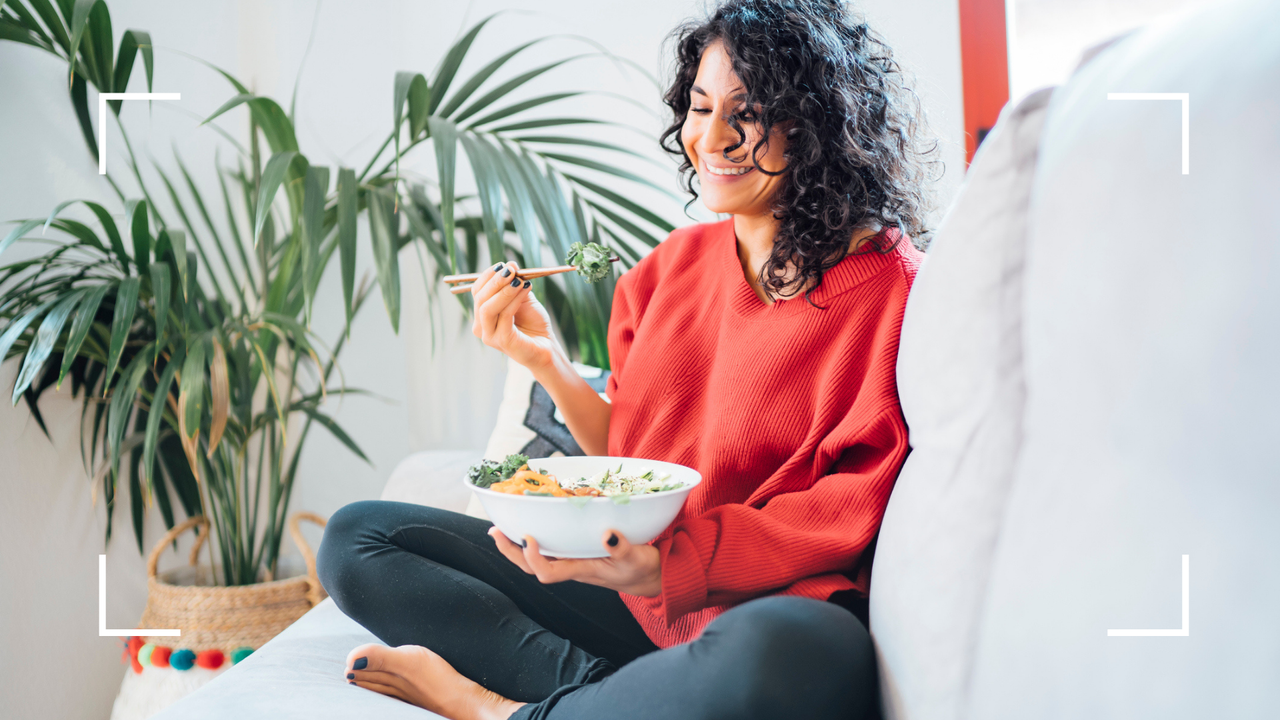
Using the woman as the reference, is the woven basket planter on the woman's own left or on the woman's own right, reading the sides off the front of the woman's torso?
on the woman's own right

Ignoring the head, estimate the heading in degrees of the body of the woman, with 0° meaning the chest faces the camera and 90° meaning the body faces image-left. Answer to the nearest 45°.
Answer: approximately 45°

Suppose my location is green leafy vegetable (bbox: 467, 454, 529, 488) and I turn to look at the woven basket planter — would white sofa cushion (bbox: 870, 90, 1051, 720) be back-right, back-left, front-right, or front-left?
back-right
